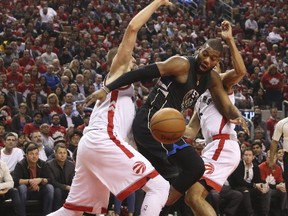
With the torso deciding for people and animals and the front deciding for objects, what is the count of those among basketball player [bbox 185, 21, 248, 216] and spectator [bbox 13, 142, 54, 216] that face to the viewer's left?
1

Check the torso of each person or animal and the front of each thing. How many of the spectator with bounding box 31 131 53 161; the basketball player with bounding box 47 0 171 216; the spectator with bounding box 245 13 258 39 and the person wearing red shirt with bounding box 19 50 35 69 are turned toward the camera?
3

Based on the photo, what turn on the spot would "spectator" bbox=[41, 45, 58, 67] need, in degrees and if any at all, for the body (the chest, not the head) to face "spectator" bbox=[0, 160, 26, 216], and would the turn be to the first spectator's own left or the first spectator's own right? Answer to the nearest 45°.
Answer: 0° — they already face them

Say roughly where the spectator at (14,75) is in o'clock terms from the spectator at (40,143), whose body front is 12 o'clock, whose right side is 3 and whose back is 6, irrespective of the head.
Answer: the spectator at (14,75) is roughly at 6 o'clock from the spectator at (40,143).

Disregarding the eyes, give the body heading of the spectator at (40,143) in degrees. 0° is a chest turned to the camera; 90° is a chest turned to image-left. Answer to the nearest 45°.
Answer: approximately 0°

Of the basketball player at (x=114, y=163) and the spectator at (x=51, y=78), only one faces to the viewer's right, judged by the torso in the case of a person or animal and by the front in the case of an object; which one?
the basketball player

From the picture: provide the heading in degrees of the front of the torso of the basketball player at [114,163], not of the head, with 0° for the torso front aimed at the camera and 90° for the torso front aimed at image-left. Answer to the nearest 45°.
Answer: approximately 270°

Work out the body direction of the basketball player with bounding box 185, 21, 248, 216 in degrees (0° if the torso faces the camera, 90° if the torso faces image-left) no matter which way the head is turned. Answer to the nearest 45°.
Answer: approximately 90°
